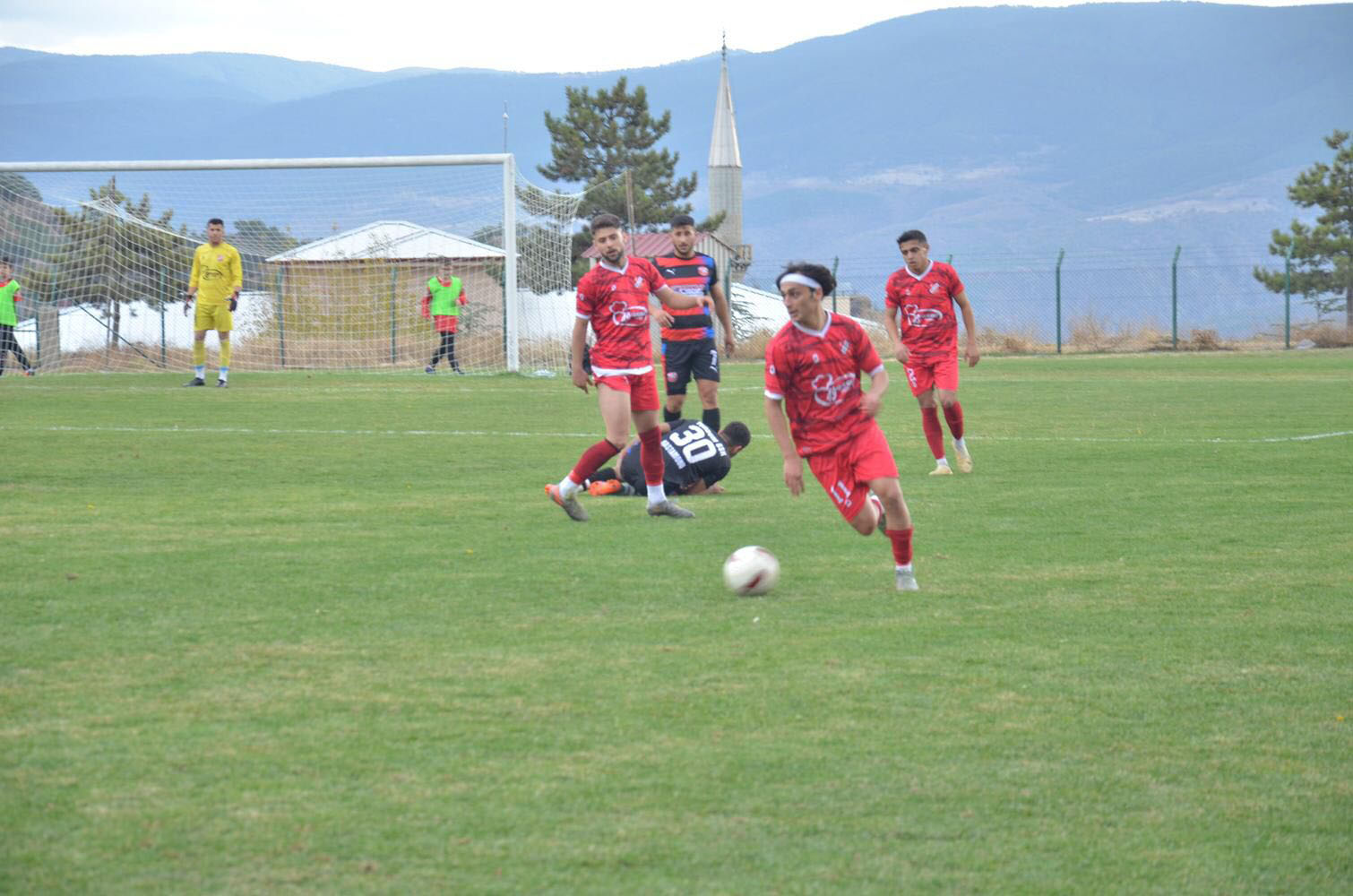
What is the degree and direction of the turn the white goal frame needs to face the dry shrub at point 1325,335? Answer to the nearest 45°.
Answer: approximately 90° to its left

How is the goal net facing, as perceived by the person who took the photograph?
facing the viewer

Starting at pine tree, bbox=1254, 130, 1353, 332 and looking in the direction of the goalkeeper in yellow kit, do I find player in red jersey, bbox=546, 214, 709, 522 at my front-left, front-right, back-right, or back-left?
front-left

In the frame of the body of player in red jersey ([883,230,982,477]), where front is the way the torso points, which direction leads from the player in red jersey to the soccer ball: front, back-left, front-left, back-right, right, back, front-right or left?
front

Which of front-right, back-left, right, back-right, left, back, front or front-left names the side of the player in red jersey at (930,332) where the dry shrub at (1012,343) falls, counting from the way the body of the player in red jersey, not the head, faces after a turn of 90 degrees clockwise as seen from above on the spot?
right

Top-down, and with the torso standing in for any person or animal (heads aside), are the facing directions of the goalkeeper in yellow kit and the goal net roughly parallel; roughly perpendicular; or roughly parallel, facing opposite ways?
roughly parallel

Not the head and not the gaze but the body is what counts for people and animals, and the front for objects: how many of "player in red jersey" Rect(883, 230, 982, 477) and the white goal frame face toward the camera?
2

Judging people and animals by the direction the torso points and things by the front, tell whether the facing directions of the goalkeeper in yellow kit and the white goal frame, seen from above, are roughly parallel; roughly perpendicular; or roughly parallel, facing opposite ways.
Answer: roughly parallel

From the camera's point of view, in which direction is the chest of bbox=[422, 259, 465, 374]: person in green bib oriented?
toward the camera

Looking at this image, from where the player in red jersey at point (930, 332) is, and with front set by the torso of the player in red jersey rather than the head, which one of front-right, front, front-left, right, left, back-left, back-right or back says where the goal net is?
back-right

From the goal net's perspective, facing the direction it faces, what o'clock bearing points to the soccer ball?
The soccer ball is roughly at 12 o'clock from the goal net.
